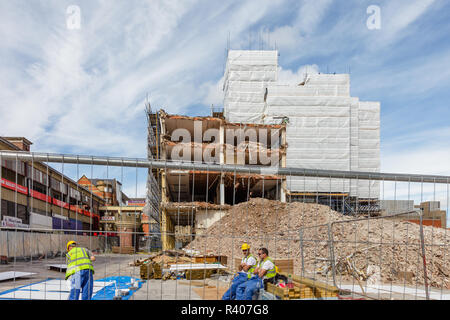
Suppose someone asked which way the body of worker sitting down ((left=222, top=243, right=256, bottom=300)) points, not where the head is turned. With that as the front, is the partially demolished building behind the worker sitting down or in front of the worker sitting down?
behind

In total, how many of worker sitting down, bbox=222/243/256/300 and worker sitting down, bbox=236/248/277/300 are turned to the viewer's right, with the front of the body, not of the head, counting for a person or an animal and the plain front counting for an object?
0

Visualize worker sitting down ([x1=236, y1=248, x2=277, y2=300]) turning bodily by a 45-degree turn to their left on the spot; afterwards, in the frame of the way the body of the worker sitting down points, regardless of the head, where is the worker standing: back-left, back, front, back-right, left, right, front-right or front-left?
right

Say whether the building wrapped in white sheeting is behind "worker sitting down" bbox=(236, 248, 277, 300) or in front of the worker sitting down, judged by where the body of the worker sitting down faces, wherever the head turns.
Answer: behind

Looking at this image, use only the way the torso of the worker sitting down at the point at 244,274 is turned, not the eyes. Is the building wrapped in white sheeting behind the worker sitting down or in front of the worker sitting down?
behind

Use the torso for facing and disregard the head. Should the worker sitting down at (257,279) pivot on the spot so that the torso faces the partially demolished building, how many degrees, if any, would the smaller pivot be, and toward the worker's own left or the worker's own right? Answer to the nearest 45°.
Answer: approximately 135° to the worker's own right

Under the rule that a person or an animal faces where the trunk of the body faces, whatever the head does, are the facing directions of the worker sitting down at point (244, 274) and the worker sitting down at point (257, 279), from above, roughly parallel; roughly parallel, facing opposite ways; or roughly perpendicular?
roughly parallel

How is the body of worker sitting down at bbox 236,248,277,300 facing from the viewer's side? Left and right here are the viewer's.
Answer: facing the viewer and to the left of the viewer
